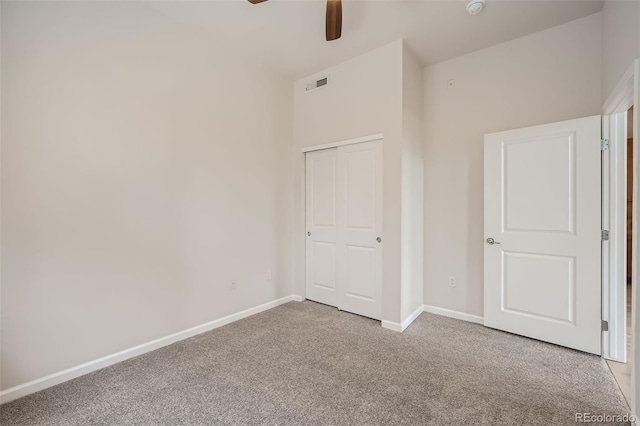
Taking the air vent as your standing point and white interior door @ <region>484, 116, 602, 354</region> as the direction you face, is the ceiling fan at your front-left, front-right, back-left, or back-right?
front-right

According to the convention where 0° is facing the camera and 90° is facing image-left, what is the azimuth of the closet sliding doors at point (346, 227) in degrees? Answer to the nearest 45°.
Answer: approximately 45°

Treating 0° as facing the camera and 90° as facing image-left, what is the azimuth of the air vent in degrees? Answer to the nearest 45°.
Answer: approximately 45°

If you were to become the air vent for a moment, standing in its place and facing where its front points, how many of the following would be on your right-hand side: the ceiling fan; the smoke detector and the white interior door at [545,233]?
0

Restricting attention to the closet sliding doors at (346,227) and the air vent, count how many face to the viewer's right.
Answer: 0

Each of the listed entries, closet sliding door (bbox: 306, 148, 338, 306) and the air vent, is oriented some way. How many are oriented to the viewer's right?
0

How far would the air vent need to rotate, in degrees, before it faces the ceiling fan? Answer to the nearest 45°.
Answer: approximately 45° to its left

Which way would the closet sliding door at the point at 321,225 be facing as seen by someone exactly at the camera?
facing the viewer and to the left of the viewer

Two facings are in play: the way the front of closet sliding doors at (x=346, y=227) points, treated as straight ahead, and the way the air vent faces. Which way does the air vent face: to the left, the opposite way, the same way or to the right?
the same way

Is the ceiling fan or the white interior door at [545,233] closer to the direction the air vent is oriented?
the ceiling fan

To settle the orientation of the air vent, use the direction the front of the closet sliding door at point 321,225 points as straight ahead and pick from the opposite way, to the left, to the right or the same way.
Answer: the same way

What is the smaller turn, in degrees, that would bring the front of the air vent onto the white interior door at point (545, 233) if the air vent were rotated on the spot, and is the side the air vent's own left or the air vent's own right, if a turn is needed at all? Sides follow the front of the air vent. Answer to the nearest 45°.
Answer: approximately 90° to the air vent's own left

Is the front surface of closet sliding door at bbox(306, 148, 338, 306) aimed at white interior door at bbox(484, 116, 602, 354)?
no

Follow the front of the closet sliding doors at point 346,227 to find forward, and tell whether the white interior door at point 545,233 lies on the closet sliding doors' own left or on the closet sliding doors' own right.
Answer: on the closet sliding doors' own left
